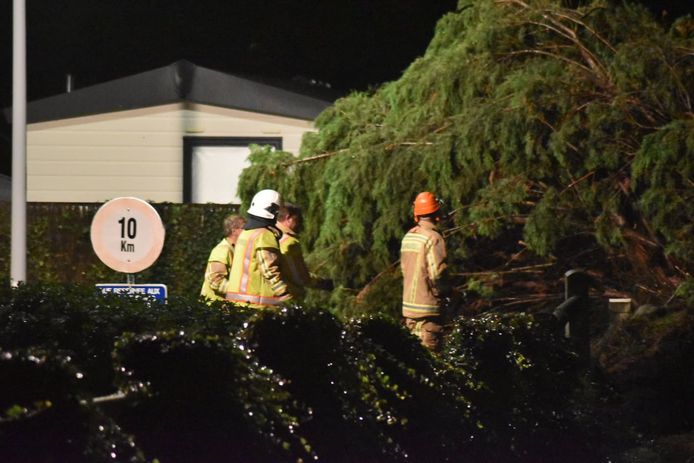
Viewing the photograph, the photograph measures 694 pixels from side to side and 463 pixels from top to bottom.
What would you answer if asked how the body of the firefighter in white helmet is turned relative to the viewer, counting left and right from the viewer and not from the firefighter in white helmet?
facing away from the viewer and to the right of the viewer

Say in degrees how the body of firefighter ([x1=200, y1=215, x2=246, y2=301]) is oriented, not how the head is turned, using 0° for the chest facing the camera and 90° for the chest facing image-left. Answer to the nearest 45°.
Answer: approximately 270°

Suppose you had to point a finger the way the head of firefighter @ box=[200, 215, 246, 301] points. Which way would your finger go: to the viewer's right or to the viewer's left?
to the viewer's right

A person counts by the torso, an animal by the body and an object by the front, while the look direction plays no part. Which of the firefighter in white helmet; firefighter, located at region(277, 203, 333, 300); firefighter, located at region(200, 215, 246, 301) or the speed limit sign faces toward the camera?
the speed limit sign

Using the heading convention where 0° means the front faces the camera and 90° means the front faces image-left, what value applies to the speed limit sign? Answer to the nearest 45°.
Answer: approximately 0°

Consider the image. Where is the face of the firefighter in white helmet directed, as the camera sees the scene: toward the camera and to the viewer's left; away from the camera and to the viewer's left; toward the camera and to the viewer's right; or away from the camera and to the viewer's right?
away from the camera and to the viewer's right

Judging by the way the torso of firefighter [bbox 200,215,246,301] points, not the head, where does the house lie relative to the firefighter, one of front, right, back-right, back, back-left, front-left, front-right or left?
left

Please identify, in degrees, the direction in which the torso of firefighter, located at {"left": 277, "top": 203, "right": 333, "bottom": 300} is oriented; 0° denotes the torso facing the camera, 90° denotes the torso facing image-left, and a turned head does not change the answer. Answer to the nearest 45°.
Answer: approximately 270°
